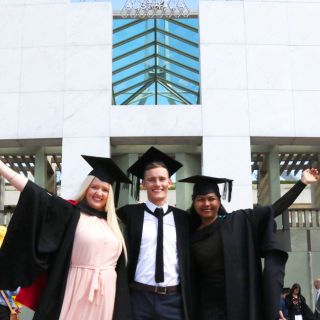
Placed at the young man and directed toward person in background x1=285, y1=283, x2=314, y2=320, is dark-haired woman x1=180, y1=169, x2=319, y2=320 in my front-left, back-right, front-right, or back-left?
front-right

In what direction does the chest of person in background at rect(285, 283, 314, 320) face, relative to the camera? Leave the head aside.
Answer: toward the camera

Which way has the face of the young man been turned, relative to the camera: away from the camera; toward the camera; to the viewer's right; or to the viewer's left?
toward the camera

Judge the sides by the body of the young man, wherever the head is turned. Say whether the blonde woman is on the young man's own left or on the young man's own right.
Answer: on the young man's own right

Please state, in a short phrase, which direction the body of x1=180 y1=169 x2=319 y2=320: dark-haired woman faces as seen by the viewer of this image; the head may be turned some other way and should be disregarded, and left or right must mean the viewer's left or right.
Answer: facing the viewer and to the left of the viewer

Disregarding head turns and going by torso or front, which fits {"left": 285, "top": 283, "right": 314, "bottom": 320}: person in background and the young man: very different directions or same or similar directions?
same or similar directions

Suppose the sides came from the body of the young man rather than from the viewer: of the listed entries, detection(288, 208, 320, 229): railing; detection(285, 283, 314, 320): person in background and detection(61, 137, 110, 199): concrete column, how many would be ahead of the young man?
0

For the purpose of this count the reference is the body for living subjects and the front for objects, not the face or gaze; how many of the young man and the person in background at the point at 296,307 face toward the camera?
2

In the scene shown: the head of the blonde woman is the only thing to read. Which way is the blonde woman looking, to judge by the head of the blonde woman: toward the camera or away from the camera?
toward the camera

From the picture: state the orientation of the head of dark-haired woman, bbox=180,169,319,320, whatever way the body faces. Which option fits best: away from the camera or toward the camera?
toward the camera

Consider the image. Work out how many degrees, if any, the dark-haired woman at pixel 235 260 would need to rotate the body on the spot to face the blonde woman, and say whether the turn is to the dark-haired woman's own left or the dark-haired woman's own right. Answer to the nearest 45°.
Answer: approximately 45° to the dark-haired woman's own right

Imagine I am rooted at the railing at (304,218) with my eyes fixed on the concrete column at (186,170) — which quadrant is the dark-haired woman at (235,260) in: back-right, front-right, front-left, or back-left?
front-left
